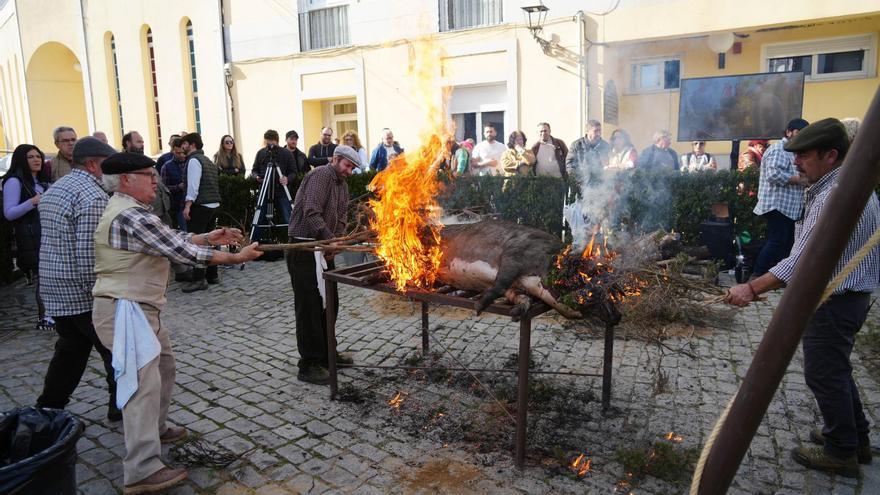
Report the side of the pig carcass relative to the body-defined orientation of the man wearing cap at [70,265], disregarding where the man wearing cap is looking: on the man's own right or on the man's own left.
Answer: on the man's own right

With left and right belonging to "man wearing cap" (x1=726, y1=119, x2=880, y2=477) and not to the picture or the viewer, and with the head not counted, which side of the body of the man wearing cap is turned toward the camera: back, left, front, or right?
left

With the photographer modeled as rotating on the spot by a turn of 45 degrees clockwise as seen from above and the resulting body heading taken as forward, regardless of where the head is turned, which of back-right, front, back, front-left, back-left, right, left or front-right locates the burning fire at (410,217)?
front-left

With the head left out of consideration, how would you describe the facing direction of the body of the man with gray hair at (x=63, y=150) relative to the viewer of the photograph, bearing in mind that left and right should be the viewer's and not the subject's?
facing the viewer and to the right of the viewer

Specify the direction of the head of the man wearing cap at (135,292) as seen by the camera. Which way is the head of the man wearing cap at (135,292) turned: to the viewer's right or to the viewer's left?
to the viewer's right

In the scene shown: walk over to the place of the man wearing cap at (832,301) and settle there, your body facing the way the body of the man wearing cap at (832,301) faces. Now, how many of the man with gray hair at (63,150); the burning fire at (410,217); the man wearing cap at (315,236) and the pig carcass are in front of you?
4

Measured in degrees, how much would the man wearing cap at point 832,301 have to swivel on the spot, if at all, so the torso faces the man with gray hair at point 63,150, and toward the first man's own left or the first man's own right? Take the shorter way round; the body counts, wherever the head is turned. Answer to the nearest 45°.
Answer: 0° — they already face them

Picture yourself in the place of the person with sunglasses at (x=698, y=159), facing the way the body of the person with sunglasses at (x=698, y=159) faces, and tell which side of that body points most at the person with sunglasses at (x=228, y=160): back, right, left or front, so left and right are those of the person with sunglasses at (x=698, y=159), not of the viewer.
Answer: right

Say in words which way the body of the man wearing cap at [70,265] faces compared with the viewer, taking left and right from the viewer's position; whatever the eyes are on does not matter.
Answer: facing away from the viewer and to the right of the viewer

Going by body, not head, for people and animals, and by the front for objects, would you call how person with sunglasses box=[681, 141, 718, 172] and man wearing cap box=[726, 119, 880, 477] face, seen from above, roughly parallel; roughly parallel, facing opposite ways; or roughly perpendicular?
roughly perpendicular
